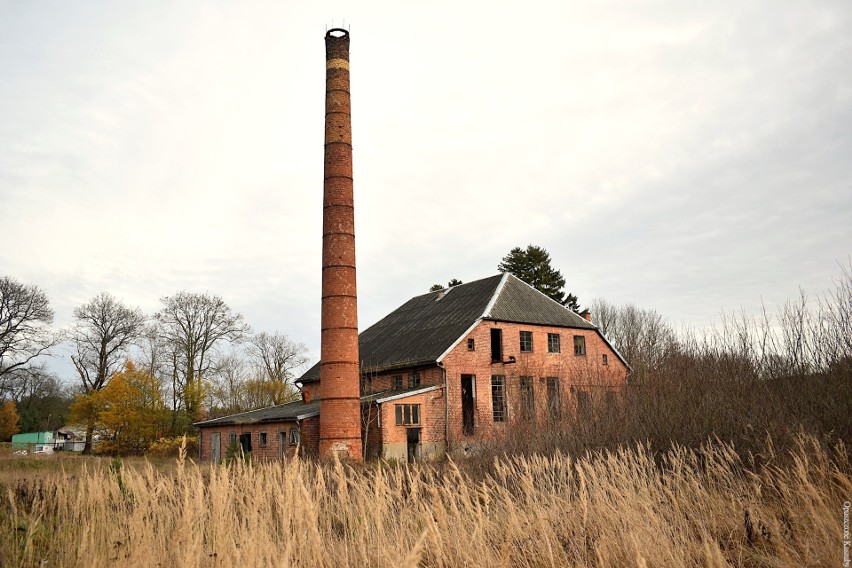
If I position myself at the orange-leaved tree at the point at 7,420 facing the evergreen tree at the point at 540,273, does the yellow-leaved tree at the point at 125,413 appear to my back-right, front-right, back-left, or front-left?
front-right

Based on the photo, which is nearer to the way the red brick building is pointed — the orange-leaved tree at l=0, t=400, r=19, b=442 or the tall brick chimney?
the tall brick chimney

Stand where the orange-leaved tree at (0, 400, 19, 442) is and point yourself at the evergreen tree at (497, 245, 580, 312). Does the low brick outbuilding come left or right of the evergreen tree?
right

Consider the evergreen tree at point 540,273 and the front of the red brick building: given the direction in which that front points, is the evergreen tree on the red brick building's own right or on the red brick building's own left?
on the red brick building's own left

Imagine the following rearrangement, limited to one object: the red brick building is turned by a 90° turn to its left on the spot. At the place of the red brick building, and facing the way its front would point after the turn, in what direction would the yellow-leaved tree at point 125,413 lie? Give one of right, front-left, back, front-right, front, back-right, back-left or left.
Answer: left

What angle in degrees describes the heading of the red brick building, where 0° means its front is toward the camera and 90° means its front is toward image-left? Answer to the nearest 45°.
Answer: approximately 315°
